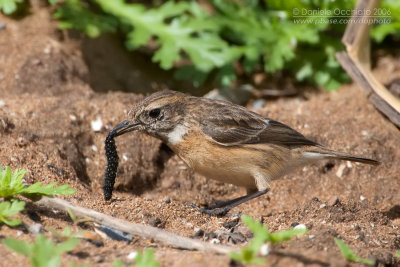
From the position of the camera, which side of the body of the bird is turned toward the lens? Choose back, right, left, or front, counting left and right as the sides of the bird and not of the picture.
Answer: left

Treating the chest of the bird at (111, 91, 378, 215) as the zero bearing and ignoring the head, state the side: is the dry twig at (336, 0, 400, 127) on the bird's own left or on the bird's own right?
on the bird's own right

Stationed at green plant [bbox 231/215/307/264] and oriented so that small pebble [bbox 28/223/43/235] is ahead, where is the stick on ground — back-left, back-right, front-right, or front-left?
front-right

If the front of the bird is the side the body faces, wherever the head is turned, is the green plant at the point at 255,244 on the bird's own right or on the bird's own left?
on the bird's own left

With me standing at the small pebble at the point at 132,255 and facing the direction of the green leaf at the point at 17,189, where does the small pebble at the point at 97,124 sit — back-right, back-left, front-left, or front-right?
front-right

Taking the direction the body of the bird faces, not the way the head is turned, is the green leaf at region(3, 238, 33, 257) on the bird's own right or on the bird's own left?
on the bird's own left

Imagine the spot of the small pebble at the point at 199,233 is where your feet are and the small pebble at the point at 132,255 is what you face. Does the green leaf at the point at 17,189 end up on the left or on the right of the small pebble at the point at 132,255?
right

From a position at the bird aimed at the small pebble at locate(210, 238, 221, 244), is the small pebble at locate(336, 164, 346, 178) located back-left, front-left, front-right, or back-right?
back-left

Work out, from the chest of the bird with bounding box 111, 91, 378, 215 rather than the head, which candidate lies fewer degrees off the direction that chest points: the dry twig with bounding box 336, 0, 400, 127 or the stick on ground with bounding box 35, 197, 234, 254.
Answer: the stick on ground

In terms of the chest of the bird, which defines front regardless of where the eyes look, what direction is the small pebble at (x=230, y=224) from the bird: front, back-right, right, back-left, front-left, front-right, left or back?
left

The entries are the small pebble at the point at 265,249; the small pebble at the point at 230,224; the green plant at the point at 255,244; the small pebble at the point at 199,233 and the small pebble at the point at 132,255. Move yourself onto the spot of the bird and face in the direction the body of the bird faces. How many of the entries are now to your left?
5

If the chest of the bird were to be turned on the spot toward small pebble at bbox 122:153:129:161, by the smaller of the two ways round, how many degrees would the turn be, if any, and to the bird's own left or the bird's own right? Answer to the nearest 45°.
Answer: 0° — it already faces it
